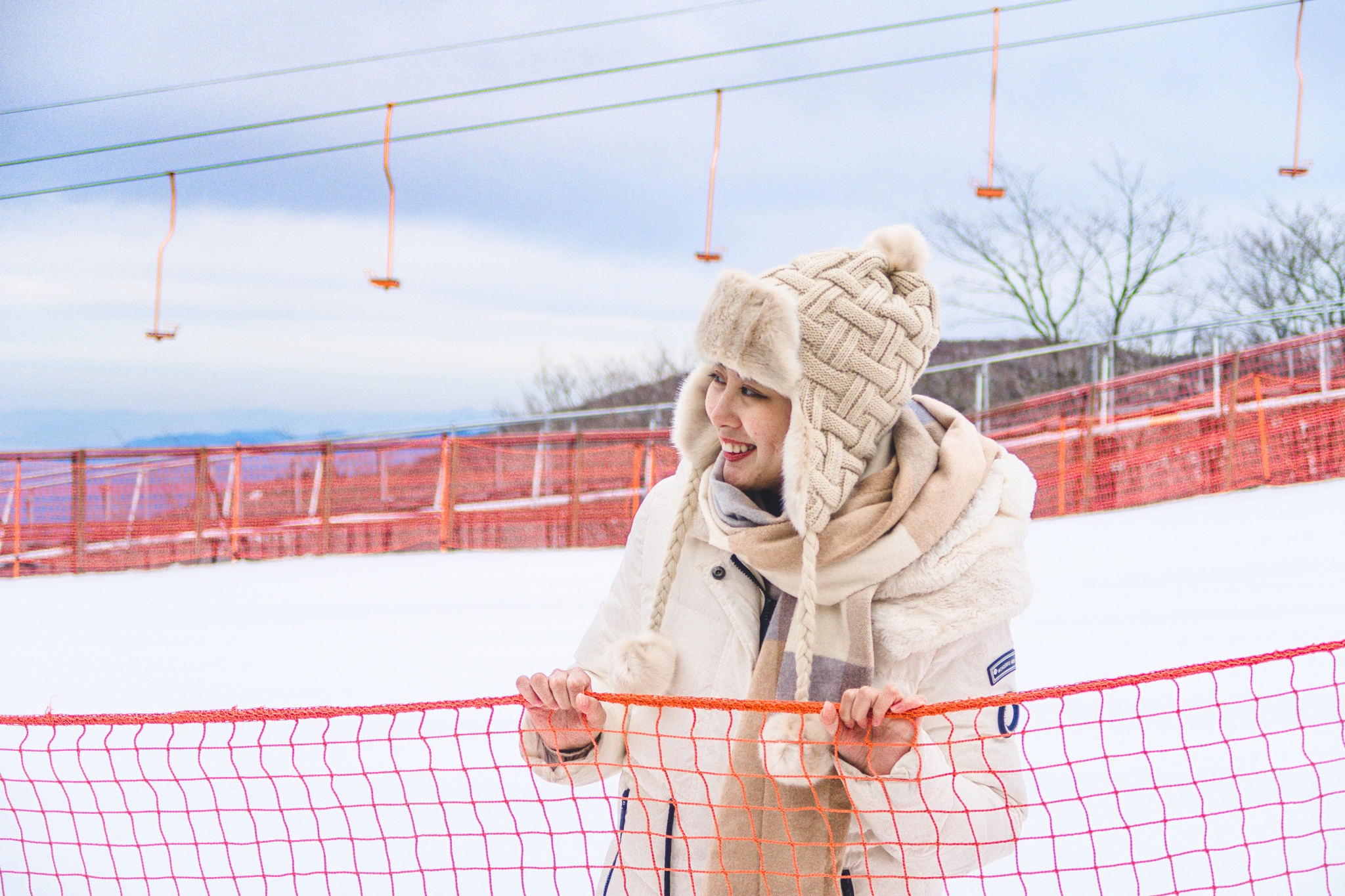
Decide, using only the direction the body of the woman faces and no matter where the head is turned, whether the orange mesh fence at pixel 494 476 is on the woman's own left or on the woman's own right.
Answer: on the woman's own right

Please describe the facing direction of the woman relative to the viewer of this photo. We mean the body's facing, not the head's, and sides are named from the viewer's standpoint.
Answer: facing the viewer and to the left of the viewer

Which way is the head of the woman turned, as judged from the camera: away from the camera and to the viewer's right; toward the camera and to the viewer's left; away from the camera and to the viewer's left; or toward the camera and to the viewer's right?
toward the camera and to the viewer's left

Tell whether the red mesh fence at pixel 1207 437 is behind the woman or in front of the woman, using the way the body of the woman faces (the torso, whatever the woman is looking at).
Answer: behind
